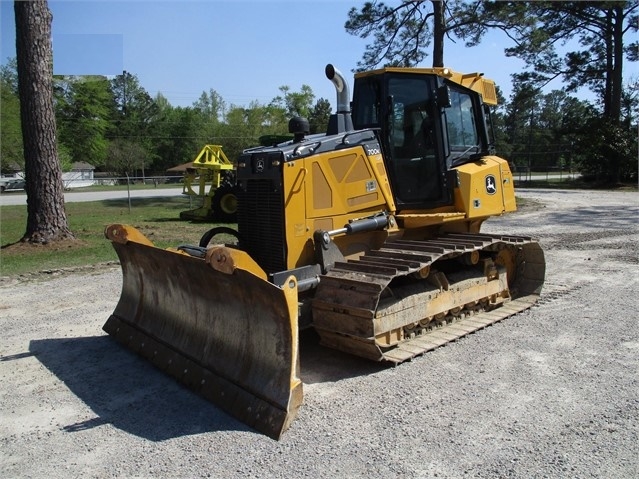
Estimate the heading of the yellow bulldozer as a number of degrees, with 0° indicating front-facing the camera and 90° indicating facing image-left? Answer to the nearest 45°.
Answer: approximately 45°

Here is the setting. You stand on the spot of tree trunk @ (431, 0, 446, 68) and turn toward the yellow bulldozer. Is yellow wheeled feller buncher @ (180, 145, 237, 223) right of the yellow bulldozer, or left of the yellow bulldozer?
right

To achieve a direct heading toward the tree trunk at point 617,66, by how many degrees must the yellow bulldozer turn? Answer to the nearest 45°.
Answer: approximately 180°

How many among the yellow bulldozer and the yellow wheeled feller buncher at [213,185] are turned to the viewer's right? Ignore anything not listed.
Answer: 0

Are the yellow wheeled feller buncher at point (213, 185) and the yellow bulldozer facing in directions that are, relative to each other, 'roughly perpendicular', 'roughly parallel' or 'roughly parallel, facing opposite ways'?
roughly parallel

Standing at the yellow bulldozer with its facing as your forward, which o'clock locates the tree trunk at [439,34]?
The tree trunk is roughly at 5 o'clock from the yellow bulldozer.

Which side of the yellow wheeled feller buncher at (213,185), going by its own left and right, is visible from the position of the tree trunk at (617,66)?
back

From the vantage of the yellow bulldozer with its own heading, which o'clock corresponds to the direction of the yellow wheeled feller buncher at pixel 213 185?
The yellow wheeled feller buncher is roughly at 4 o'clock from the yellow bulldozer.

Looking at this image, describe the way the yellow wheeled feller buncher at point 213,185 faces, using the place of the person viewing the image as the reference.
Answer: facing the viewer and to the left of the viewer
